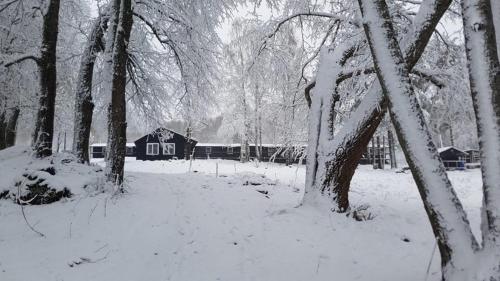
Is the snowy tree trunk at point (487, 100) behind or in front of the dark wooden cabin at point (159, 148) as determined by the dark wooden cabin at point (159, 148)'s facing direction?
in front

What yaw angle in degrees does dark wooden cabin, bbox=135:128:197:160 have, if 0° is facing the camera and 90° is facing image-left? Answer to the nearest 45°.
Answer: approximately 0°

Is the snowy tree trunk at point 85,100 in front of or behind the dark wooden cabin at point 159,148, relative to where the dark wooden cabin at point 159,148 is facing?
in front

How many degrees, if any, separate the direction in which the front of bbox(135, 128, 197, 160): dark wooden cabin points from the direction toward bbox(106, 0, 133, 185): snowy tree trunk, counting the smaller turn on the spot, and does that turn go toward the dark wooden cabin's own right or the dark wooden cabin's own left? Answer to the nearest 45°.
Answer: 0° — it already faces it

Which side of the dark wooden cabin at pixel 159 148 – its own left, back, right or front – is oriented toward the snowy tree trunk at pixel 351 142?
front

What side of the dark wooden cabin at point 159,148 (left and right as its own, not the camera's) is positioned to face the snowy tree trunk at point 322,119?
front

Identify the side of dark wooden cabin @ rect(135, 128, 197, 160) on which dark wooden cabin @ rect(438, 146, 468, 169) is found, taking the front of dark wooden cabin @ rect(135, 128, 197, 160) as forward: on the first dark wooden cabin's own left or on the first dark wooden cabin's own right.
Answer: on the first dark wooden cabin's own left

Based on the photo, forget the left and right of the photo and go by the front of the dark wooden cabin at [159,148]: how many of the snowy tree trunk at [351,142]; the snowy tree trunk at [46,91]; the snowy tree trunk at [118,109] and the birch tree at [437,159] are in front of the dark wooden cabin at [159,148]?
4
